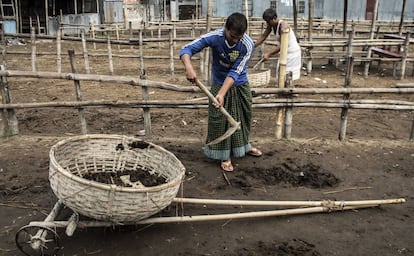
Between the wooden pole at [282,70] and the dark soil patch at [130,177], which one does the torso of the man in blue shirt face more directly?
the dark soil patch

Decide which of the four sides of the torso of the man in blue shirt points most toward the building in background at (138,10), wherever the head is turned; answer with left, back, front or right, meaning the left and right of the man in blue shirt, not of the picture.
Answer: back

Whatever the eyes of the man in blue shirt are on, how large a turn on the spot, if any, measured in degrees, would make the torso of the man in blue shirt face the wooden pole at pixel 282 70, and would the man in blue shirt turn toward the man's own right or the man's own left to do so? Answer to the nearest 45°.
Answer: approximately 135° to the man's own left

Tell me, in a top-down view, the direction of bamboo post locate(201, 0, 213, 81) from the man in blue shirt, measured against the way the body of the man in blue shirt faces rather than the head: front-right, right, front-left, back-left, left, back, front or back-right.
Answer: back

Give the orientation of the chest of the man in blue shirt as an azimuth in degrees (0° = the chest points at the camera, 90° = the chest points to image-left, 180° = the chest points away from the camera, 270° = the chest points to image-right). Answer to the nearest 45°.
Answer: approximately 0°

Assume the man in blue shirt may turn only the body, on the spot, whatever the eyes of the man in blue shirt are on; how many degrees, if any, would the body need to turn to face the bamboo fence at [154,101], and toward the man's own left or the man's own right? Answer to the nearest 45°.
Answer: approximately 135° to the man's own right

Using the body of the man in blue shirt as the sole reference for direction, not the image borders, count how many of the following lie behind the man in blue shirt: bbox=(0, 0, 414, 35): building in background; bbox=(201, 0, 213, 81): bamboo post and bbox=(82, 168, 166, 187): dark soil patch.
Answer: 2
